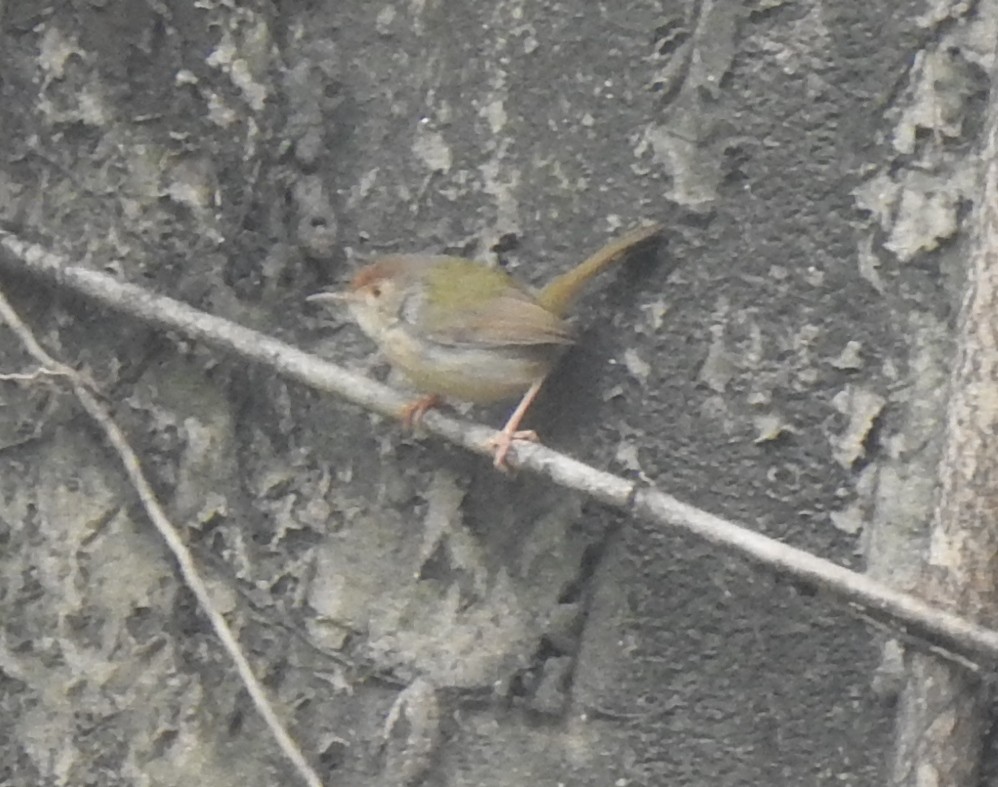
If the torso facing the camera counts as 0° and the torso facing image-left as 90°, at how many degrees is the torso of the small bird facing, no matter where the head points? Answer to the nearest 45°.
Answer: approximately 90°
